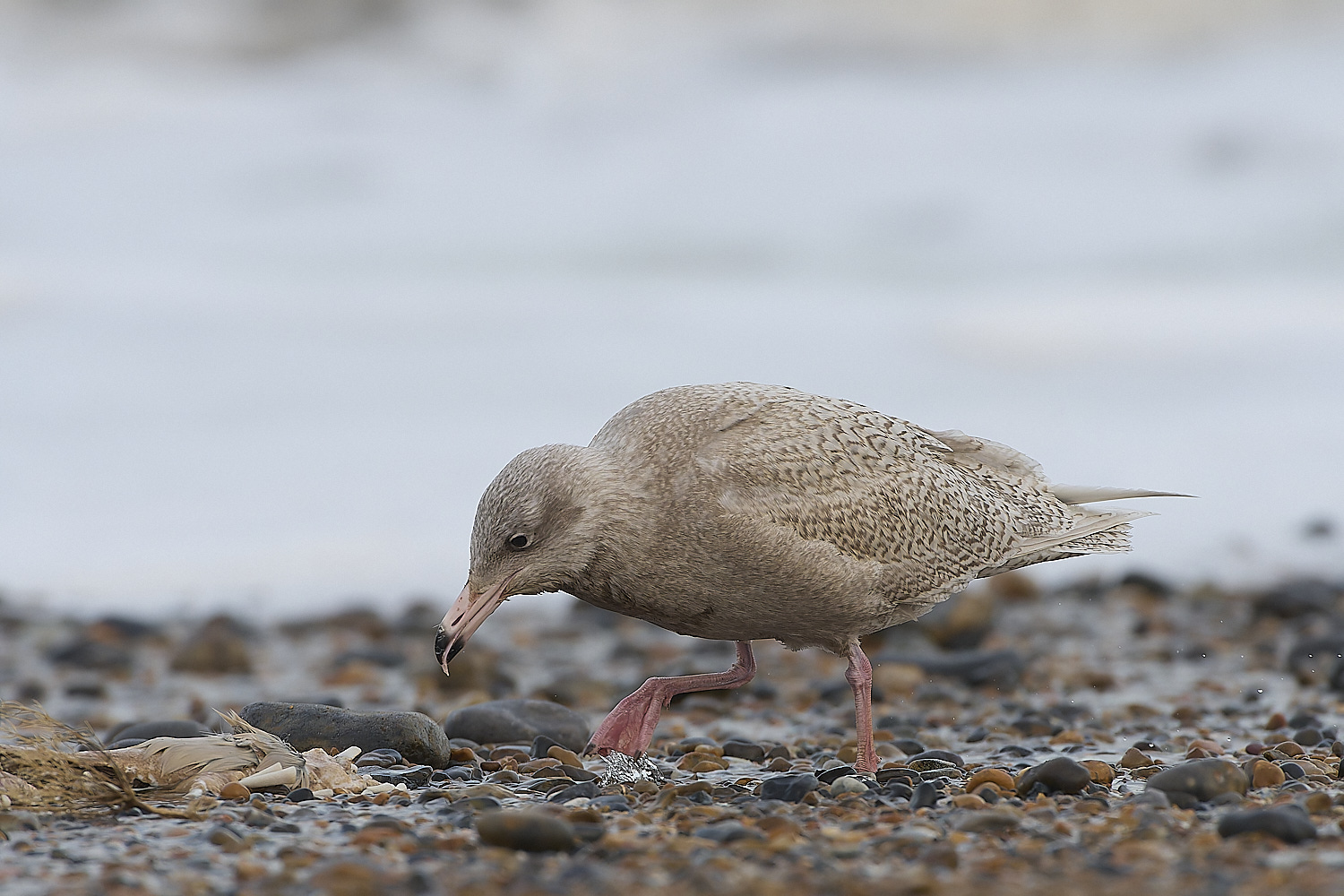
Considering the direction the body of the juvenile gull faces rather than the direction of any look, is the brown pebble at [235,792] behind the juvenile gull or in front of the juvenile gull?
in front

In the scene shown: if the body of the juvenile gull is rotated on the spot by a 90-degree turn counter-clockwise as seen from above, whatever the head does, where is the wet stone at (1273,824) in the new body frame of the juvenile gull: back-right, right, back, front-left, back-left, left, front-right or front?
front-left

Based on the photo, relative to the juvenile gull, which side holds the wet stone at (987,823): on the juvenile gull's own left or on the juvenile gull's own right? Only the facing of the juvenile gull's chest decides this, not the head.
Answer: on the juvenile gull's own left

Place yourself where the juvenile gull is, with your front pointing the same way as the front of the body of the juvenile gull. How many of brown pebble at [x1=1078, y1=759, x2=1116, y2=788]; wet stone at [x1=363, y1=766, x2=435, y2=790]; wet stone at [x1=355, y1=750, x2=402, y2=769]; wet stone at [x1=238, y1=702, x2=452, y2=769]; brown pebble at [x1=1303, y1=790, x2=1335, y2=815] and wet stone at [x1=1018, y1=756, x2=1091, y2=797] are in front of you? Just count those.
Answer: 3

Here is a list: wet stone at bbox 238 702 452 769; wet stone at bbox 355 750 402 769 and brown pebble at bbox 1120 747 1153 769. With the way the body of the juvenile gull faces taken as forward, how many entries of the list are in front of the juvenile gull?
2

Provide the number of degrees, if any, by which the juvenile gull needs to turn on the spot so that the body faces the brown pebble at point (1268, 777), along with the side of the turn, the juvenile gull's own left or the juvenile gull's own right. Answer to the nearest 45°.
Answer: approximately 180°

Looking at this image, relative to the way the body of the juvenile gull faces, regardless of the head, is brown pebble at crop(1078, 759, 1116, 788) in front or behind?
behind

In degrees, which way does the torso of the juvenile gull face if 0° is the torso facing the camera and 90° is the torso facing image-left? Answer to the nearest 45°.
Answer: approximately 90°

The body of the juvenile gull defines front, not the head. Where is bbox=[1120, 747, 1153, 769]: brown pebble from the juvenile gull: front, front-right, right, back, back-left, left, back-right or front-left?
back

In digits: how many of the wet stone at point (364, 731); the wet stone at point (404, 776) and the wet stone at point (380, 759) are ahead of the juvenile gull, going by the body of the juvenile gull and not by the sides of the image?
3

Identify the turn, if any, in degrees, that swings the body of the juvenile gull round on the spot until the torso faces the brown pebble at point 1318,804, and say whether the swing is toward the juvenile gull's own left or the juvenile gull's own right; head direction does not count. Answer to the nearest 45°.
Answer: approximately 135° to the juvenile gull's own left
